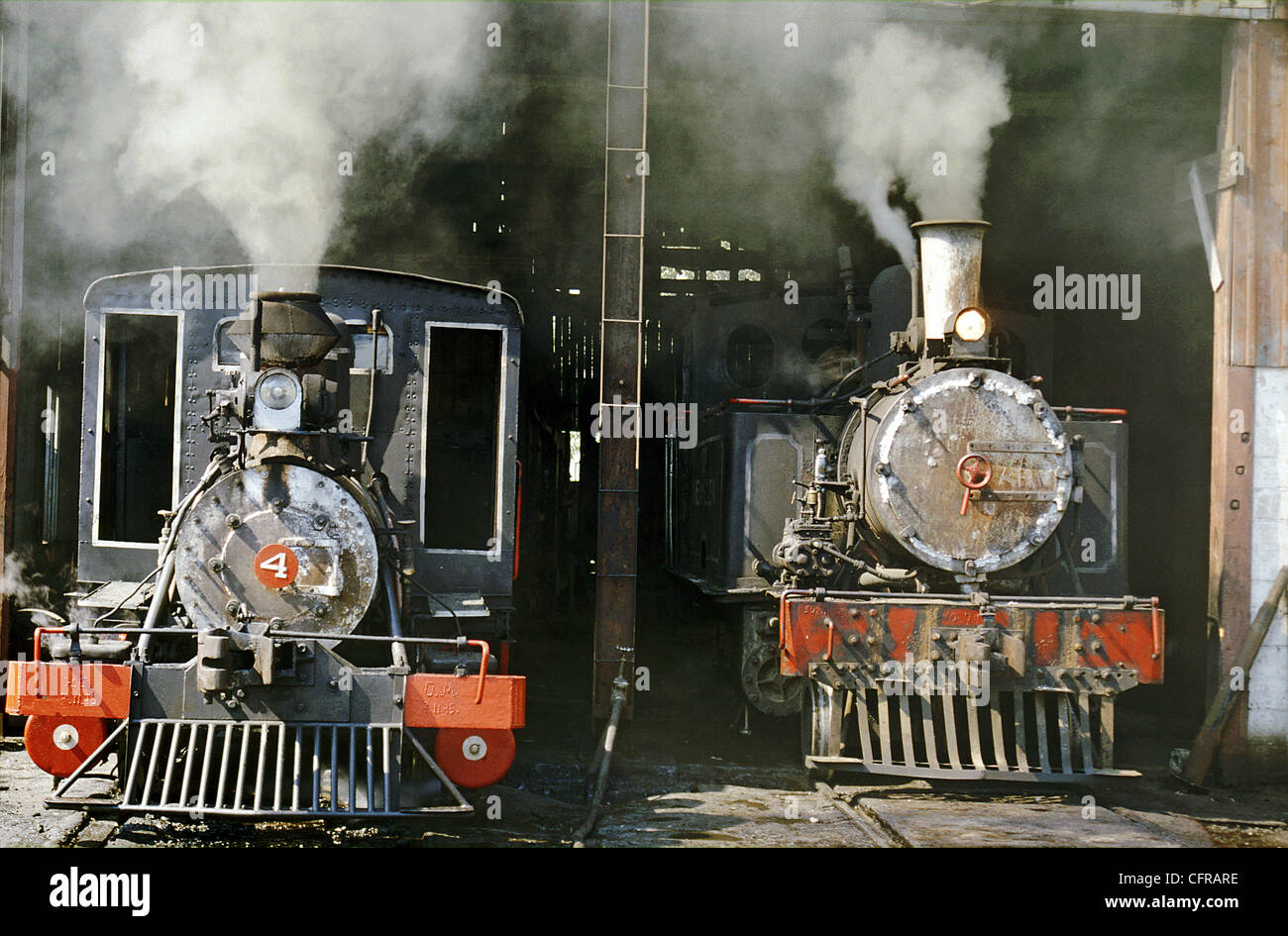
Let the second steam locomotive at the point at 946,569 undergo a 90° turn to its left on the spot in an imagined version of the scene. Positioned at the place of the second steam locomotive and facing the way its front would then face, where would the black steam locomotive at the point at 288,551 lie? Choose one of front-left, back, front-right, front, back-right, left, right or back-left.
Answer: back-right

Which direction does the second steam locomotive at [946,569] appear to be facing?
toward the camera

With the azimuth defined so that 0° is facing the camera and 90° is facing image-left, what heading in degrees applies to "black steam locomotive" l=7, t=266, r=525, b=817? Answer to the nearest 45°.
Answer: approximately 0°

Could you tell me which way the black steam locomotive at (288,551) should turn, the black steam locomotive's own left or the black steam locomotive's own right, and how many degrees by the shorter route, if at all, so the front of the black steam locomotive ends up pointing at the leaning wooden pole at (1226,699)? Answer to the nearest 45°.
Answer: approximately 90° to the black steam locomotive's own left

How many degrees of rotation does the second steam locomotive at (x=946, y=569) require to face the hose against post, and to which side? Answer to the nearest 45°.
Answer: approximately 90° to its right
